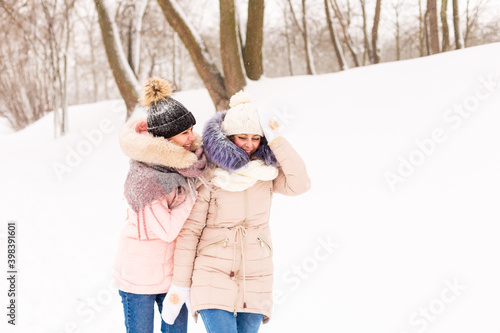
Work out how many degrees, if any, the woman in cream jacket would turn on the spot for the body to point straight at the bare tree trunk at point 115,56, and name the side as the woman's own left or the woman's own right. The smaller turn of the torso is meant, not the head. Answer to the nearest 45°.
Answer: approximately 180°

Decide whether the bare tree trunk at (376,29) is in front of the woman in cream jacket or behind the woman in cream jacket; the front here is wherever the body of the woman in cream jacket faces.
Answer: behind

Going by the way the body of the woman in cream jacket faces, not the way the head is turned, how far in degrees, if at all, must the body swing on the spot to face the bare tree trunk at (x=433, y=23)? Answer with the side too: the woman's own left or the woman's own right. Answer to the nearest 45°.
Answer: approximately 135° to the woman's own left

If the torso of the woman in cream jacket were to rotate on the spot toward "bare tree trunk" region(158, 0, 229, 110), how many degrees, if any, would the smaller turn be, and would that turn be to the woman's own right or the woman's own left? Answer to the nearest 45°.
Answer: approximately 180°

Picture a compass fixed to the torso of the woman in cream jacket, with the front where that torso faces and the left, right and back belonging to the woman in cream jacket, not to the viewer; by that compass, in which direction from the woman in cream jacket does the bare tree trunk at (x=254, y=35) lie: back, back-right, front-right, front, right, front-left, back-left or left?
back

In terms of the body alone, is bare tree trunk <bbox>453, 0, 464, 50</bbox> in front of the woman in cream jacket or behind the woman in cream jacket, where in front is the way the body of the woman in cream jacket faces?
behind
